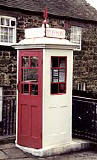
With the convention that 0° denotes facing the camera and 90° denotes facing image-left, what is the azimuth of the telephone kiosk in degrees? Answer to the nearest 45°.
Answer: approximately 45°

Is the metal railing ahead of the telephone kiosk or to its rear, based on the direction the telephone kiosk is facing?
to the rear
